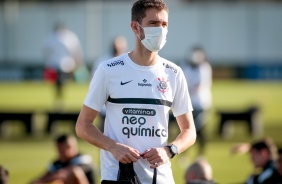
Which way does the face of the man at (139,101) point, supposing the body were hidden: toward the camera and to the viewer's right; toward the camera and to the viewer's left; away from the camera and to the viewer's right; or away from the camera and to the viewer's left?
toward the camera and to the viewer's right

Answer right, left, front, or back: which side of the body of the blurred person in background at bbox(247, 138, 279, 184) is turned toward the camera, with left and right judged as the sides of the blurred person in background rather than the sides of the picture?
left
